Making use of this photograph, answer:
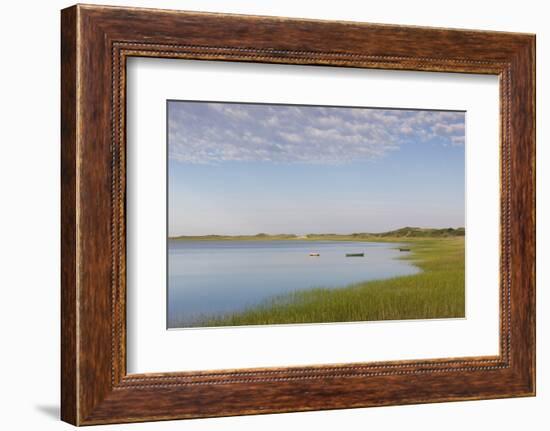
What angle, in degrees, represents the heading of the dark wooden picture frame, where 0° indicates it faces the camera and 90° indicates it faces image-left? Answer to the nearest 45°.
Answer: approximately 315°
